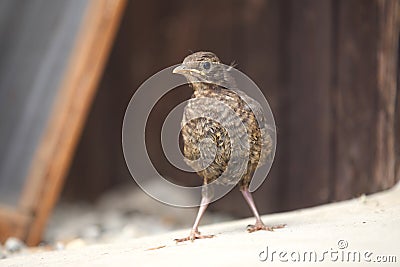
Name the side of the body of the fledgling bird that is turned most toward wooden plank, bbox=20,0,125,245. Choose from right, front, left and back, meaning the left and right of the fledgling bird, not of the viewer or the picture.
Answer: right

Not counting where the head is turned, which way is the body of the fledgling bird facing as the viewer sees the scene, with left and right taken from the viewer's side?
facing the viewer and to the left of the viewer

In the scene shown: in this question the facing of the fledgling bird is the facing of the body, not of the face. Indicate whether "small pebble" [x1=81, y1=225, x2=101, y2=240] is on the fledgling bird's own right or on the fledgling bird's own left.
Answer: on the fledgling bird's own right

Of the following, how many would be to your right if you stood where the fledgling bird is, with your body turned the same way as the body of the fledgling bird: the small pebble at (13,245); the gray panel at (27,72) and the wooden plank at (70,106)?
3

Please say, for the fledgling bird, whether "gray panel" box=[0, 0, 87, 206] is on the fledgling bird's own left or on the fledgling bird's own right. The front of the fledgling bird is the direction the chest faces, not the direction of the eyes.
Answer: on the fledgling bird's own right

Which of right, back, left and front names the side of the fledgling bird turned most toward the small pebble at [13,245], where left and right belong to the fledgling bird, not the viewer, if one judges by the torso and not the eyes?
right

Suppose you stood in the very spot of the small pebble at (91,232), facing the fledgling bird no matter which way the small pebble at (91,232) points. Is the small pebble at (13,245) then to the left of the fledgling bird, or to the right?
right
